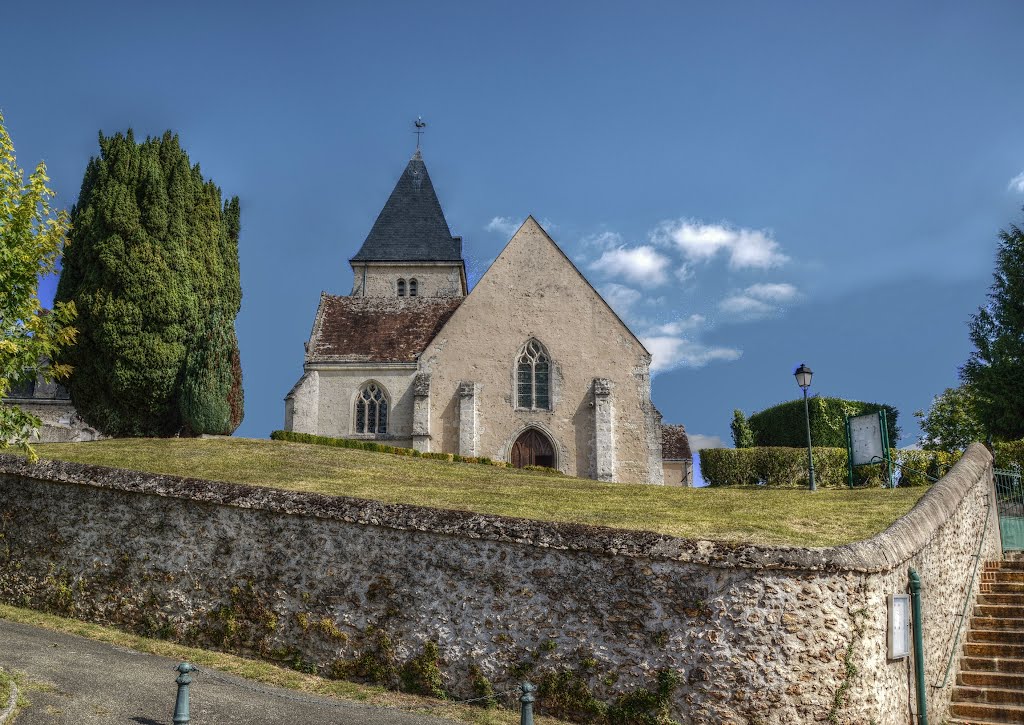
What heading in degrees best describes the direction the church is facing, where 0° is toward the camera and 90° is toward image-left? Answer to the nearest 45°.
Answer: approximately 0°

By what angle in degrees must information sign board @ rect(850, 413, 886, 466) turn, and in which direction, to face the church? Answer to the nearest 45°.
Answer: approximately 135° to its right

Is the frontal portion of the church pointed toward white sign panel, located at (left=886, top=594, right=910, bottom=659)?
yes

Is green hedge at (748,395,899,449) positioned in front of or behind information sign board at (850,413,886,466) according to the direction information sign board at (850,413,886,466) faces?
behind

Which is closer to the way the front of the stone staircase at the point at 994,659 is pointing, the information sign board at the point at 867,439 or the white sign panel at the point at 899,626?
the white sign panel

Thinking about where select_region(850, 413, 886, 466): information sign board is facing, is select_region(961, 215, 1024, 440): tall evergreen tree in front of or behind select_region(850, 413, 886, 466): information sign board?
behind

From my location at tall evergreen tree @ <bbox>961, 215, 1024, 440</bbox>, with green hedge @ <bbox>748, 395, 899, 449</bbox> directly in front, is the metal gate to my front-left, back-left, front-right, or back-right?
back-left

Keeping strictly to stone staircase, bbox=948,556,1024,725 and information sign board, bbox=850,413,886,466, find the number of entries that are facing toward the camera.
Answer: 2
